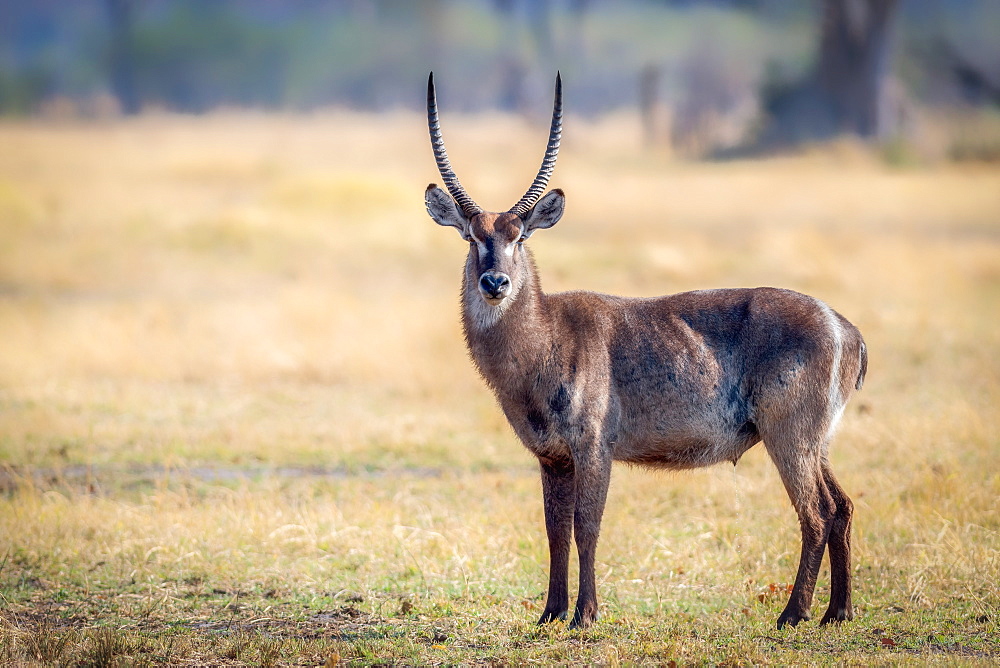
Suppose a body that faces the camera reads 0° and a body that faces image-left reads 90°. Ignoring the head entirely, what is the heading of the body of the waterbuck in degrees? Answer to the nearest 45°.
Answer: approximately 90°

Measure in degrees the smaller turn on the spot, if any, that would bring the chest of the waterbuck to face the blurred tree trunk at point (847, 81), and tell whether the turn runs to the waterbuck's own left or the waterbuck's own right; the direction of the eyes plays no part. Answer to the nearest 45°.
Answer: approximately 90° to the waterbuck's own right
